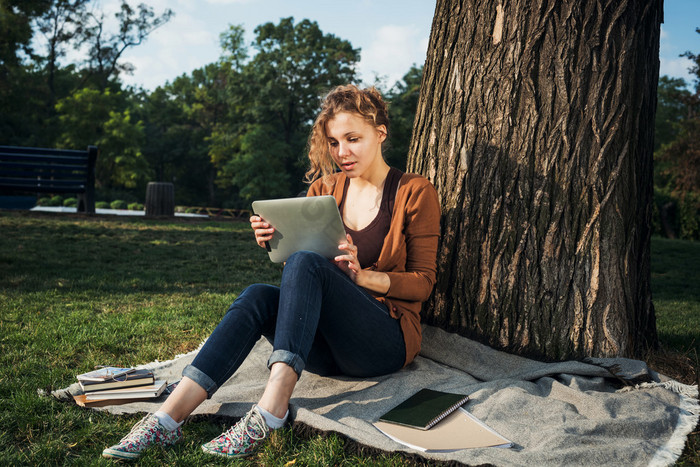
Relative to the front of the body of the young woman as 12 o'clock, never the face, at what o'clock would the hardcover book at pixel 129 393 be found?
The hardcover book is roughly at 2 o'clock from the young woman.

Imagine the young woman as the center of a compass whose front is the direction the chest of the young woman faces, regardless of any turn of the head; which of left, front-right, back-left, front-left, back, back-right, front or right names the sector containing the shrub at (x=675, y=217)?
back

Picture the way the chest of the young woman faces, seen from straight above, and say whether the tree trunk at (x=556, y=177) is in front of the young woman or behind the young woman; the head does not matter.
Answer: behind

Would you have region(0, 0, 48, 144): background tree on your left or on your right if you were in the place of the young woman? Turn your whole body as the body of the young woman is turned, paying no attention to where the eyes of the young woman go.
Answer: on your right

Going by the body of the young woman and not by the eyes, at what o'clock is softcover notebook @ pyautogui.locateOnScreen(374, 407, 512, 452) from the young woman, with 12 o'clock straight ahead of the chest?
The softcover notebook is roughly at 9 o'clock from the young woman.

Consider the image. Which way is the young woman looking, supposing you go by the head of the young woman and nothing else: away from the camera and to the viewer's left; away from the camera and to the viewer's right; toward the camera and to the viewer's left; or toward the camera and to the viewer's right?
toward the camera and to the viewer's left

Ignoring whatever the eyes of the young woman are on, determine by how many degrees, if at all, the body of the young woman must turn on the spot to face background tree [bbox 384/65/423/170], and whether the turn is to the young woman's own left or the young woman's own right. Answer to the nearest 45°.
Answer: approximately 135° to the young woman's own right

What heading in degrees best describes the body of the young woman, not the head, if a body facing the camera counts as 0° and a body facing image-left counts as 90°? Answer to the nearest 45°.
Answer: approximately 45°
